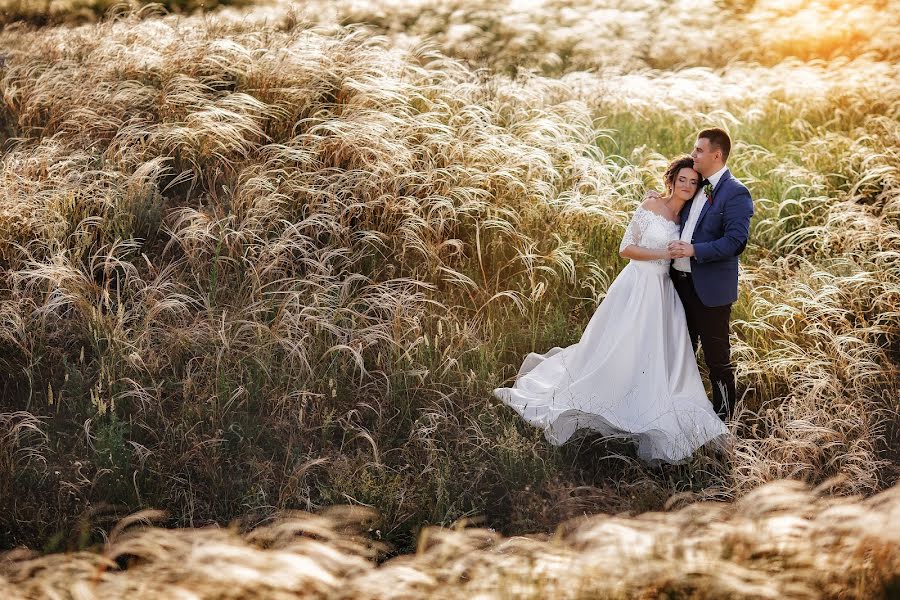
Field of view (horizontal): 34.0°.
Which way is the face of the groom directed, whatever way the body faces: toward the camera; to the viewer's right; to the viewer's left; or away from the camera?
to the viewer's left

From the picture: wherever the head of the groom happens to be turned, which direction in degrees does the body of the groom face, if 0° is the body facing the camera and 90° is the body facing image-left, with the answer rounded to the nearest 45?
approximately 45°
